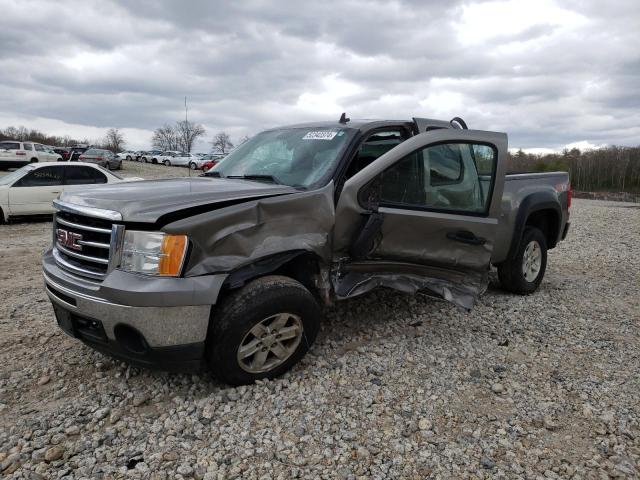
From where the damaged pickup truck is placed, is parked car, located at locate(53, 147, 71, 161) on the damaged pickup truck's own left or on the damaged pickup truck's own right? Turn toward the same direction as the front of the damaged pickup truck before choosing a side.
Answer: on the damaged pickup truck's own right

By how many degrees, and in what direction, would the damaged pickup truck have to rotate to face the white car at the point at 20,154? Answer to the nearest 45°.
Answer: approximately 90° to its right

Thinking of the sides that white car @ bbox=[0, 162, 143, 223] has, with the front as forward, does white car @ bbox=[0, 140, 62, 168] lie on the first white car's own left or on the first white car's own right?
on the first white car's own right

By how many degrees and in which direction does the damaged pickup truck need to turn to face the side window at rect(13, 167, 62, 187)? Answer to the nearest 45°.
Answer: approximately 90° to its right

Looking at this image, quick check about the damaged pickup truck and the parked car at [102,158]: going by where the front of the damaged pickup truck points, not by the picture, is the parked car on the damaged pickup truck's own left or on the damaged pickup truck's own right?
on the damaged pickup truck's own right

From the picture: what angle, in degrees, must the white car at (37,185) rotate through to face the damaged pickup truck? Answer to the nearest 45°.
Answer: approximately 90° to its left

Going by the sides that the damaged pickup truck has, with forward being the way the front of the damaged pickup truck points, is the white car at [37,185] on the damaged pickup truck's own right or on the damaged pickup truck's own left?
on the damaged pickup truck's own right

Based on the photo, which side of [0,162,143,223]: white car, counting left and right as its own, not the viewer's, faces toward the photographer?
left

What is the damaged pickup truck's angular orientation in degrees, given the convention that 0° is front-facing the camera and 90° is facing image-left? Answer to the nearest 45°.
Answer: approximately 45°
